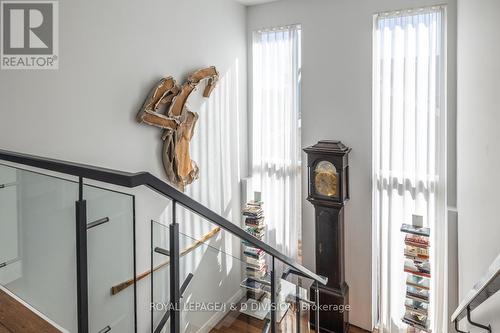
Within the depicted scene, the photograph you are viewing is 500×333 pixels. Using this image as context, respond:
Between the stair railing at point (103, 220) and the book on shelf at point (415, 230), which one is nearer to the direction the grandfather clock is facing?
the stair railing

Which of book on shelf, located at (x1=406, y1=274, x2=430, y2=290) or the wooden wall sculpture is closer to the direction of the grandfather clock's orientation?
the wooden wall sculpture

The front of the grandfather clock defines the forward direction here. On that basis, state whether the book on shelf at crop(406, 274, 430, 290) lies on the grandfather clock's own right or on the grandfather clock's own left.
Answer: on the grandfather clock's own left

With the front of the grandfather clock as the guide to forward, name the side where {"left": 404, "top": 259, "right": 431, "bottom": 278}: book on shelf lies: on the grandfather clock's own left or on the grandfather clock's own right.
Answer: on the grandfather clock's own left

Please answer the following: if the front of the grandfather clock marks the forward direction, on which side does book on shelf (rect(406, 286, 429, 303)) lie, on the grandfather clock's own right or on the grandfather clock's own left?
on the grandfather clock's own left

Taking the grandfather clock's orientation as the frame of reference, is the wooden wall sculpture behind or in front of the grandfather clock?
in front
